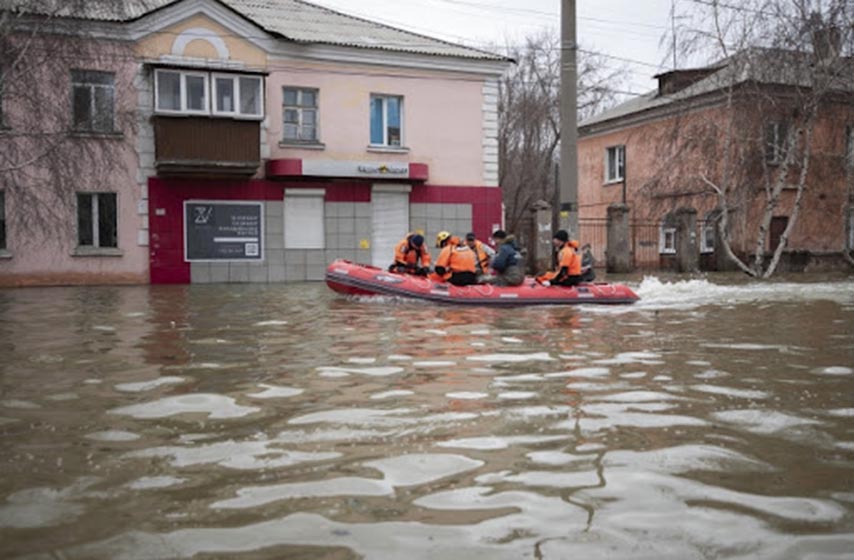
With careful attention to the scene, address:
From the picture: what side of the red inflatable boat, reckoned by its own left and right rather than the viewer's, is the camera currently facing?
left

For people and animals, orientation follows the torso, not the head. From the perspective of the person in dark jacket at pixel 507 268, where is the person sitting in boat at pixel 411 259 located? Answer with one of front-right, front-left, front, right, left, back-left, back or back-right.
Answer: front-right

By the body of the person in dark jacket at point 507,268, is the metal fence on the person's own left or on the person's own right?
on the person's own right

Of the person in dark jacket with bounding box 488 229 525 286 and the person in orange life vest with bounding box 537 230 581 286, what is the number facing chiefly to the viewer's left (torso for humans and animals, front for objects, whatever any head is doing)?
2

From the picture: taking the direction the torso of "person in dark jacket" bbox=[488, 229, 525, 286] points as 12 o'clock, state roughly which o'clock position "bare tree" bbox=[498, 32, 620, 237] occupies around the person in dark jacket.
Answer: The bare tree is roughly at 3 o'clock from the person in dark jacket.

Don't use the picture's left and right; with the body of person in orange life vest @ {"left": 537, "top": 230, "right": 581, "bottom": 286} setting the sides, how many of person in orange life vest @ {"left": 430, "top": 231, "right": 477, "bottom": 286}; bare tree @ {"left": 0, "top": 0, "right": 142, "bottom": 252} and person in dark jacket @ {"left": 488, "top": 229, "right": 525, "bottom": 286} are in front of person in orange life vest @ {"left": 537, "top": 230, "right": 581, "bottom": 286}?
3

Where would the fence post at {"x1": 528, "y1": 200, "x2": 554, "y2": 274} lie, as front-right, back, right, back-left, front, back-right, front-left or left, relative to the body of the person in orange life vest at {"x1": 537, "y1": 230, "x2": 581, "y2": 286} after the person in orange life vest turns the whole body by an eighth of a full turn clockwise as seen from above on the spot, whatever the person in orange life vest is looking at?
front-right

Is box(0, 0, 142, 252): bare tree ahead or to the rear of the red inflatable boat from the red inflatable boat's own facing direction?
ahead

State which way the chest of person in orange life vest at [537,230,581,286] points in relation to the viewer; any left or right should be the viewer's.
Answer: facing to the left of the viewer

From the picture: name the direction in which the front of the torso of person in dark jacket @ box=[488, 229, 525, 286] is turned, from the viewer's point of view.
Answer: to the viewer's left

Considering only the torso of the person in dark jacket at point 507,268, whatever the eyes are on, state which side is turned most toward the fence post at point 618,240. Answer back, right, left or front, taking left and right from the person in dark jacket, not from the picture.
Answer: right
